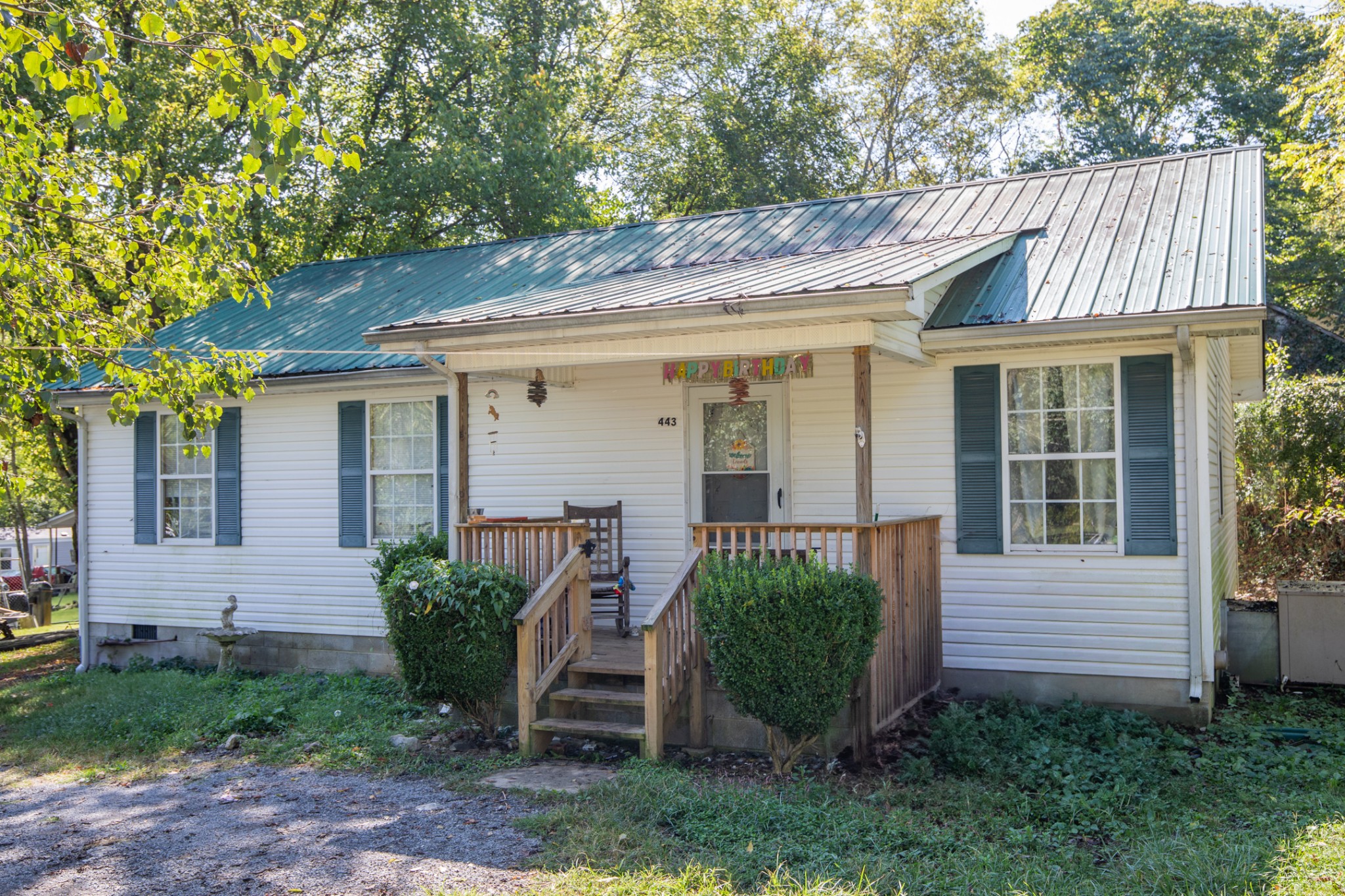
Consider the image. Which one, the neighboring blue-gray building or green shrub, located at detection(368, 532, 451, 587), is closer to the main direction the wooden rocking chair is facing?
the green shrub

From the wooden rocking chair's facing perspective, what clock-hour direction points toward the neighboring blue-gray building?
The neighboring blue-gray building is roughly at 5 o'clock from the wooden rocking chair.

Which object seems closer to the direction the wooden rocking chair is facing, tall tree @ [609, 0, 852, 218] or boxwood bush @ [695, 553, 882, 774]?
the boxwood bush

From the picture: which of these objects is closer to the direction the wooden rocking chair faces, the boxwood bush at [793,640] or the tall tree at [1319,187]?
the boxwood bush

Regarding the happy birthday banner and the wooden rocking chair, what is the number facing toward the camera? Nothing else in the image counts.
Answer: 2

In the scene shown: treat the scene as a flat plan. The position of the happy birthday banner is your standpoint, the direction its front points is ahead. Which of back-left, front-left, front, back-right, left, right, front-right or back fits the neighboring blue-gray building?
back-right

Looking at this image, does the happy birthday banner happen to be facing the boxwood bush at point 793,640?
yes

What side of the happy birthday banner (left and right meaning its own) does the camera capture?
front

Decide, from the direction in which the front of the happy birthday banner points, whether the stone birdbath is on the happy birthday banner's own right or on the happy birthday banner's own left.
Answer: on the happy birthday banner's own right

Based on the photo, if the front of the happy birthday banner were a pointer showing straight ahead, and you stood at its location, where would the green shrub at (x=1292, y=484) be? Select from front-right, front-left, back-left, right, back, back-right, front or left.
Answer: back-left

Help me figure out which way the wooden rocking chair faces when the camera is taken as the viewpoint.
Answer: facing the viewer

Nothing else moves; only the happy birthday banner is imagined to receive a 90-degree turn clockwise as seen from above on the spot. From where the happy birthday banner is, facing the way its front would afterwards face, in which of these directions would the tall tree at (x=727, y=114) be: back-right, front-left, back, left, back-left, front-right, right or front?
right
